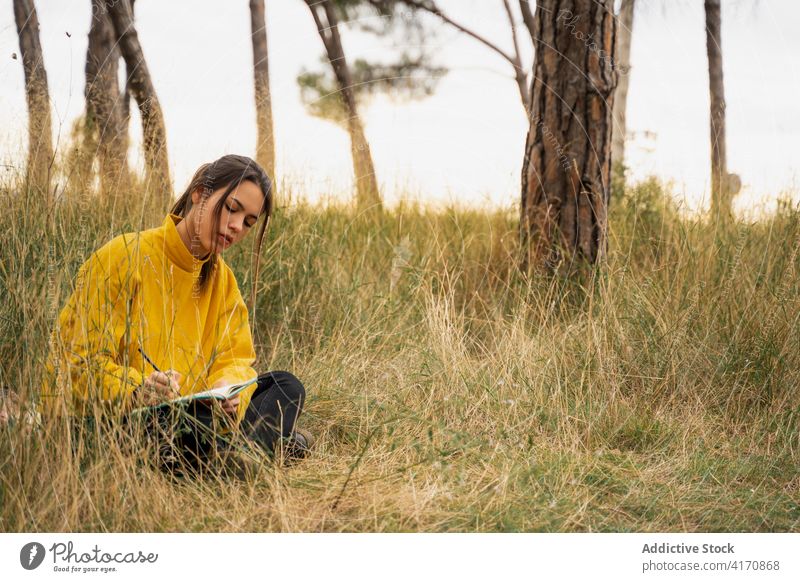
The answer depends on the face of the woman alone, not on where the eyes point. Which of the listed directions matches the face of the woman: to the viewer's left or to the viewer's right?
to the viewer's right

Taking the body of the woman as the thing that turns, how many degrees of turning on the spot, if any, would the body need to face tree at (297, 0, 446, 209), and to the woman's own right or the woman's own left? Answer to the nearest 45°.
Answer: approximately 90° to the woman's own left

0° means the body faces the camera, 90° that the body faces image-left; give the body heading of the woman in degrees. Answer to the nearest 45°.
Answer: approximately 315°
